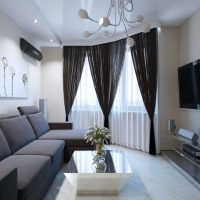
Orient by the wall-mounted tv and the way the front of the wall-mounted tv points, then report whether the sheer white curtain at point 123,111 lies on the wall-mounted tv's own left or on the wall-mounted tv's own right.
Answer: on the wall-mounted tv's own right

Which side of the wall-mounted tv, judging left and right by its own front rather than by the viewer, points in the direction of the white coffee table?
front

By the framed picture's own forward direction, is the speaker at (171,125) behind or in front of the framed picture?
in front

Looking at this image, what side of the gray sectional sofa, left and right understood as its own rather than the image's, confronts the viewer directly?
right

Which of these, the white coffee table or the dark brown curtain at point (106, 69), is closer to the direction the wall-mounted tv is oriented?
the white coffee table

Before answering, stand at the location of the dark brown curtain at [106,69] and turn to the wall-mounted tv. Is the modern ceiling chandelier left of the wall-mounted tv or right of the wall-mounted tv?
right

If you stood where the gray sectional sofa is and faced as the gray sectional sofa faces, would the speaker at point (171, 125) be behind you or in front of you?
in front

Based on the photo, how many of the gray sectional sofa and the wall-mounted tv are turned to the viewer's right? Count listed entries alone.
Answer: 1

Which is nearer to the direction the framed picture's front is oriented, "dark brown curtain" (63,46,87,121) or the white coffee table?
the white coffee table

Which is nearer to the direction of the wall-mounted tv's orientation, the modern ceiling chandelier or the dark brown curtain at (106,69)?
the modern ceiling chandelier

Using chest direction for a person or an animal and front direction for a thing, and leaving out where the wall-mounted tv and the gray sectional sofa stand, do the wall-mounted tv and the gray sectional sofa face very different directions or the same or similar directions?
very different directions

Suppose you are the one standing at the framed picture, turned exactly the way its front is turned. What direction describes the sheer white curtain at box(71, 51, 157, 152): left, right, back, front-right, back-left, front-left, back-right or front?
front-left

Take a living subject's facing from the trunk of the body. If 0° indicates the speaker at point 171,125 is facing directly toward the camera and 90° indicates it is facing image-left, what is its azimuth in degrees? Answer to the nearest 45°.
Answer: approximately 45°

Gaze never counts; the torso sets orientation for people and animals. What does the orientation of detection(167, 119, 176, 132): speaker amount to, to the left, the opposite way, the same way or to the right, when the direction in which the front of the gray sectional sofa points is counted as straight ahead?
the opposite way

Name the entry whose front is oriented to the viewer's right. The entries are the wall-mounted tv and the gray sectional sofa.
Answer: the gray sectional sofa
